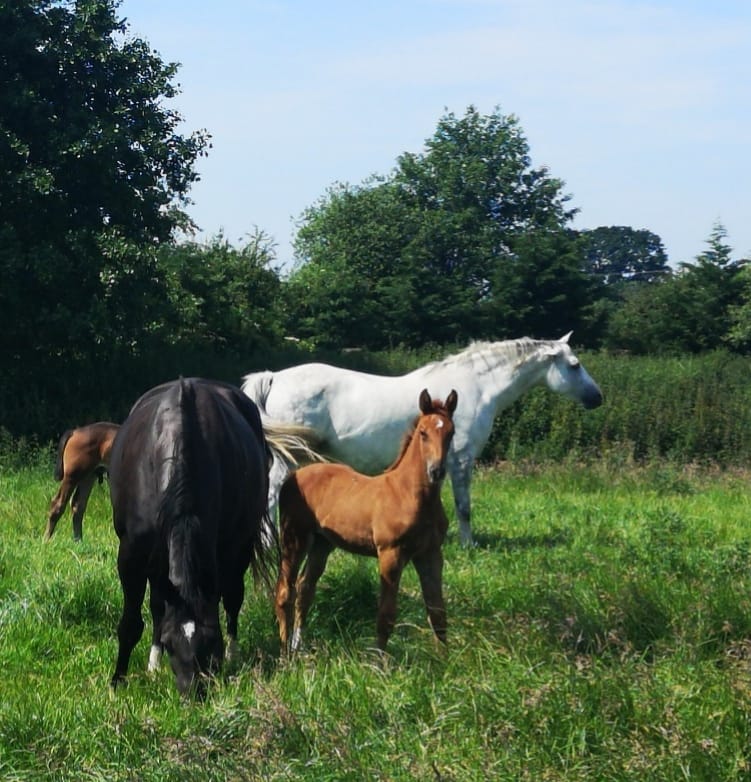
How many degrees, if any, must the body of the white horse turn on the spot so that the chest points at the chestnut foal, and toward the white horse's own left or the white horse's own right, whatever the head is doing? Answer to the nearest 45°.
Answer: approximately 90° to the white horse's own right

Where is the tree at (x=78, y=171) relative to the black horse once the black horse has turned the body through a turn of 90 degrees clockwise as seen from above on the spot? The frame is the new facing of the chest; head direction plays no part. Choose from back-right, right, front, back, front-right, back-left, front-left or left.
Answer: right

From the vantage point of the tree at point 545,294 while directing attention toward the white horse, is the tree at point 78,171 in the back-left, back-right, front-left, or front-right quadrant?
front-right

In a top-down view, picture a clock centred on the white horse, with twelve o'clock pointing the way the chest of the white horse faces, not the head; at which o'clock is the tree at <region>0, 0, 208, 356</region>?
The tree is roughly at 8 o'clock from the white horse.

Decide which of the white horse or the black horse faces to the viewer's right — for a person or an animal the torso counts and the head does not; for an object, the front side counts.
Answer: the white horse

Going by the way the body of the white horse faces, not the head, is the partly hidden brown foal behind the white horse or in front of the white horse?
behind

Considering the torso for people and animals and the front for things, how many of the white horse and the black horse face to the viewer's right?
1

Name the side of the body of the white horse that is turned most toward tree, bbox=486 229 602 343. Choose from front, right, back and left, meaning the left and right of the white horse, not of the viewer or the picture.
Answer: left

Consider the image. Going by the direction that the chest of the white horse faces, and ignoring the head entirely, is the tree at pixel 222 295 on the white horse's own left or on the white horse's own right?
on the white horse's own left

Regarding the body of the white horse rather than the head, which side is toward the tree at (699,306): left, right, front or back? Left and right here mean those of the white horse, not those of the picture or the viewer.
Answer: left

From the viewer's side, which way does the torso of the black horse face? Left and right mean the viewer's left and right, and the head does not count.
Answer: facing the viewer

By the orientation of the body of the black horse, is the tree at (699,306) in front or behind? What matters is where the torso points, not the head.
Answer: behind

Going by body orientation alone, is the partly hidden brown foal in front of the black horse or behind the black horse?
behind

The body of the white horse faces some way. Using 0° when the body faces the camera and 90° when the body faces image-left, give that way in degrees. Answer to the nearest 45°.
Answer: approximately 270°

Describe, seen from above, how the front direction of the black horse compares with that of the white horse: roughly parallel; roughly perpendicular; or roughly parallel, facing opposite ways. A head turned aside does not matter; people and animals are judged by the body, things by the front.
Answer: roughly perpendicular
